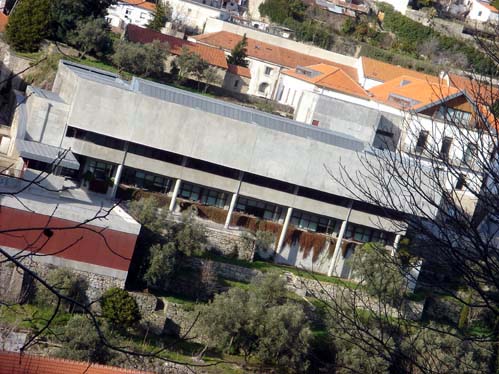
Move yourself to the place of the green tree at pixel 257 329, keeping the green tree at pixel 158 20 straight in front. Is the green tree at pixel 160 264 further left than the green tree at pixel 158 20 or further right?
left

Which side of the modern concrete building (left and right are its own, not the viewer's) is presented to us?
front

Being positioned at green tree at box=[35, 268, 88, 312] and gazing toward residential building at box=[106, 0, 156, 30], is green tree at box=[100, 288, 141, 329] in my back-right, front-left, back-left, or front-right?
back-right

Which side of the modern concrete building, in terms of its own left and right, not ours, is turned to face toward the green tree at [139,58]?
back

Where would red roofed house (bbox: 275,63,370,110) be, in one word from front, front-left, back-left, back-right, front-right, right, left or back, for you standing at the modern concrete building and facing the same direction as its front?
back

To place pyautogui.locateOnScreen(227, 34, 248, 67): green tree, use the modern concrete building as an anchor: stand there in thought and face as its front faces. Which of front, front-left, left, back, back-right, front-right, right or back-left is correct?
back

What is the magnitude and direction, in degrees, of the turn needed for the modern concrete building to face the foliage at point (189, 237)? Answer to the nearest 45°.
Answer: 0° — it already faces it

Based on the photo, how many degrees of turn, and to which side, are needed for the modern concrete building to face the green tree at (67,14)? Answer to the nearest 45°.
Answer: approximately 135° to its right

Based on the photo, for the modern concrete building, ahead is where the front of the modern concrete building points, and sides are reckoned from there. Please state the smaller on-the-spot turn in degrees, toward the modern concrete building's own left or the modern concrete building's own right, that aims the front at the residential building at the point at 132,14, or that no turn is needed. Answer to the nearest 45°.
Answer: approximately 180°

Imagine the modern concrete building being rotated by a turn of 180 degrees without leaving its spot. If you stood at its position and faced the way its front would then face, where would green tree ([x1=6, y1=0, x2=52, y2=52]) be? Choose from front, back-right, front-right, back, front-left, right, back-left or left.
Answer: front-left

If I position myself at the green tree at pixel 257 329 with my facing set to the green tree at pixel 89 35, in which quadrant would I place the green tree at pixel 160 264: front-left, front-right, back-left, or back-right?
front-left

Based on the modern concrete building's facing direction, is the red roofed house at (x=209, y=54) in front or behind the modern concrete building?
behind

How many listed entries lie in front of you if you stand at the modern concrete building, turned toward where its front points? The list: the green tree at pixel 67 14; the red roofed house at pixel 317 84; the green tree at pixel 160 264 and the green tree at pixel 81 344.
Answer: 2

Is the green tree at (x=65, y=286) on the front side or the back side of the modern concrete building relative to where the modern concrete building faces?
on the front side

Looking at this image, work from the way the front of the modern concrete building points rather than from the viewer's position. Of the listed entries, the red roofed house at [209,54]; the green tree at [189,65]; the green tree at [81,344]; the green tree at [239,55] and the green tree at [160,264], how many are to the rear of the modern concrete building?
3

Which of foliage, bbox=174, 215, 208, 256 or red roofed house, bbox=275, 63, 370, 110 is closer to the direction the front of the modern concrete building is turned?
the foliage

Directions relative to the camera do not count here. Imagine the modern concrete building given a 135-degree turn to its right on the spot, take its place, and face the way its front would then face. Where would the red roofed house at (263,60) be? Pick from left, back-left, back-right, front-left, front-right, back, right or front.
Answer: front-right

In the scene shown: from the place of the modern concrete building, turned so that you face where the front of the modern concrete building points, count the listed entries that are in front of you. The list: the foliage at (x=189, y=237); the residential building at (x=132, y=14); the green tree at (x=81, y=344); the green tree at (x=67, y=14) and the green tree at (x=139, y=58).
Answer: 2

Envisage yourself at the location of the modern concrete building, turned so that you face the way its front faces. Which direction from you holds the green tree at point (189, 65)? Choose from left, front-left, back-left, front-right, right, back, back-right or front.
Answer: back

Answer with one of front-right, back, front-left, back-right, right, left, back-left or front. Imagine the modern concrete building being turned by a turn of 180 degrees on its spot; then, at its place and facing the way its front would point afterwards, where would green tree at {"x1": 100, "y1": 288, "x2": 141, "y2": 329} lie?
back
